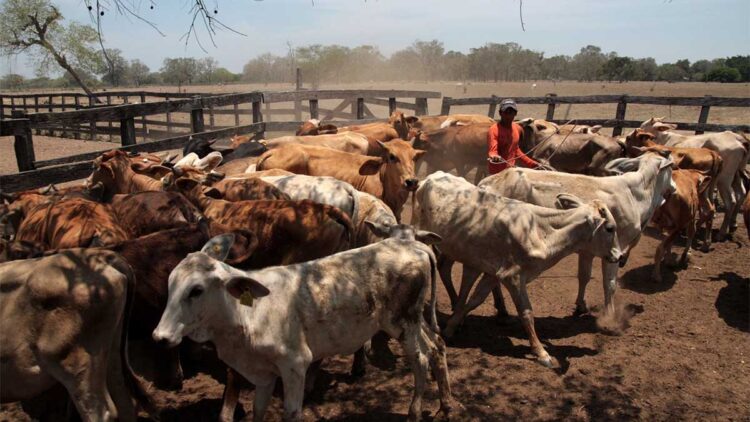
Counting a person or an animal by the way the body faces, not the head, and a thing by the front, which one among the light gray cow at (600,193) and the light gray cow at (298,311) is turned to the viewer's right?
the light gray cow at (600,193)

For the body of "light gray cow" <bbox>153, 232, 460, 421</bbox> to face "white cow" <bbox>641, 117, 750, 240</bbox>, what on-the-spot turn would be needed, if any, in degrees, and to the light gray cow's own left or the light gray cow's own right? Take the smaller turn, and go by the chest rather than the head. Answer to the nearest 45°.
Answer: approximately 135° to the light gray cow's own right

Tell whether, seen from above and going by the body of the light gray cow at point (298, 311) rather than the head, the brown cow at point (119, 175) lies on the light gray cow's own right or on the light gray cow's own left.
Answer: on the light gray cow's own right

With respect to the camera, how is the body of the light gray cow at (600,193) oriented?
to the viewer's right

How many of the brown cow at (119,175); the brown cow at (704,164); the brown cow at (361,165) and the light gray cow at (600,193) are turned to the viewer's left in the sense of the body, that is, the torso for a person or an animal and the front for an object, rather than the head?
2

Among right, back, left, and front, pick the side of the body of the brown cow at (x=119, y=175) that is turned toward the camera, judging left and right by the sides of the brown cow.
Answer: left

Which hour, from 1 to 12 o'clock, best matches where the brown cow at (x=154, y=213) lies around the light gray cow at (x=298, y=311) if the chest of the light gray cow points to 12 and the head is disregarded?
The brown cow is roughly at 2 o'clock from the light gray cow.

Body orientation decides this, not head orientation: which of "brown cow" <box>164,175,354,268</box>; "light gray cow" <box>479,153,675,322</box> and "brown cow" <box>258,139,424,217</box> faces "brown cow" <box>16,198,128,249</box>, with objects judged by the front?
"brown cow" <box>164,175,354,268</box>

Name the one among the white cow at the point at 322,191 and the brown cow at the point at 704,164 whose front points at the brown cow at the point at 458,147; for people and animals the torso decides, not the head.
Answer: the brown cow at the point at 704,164

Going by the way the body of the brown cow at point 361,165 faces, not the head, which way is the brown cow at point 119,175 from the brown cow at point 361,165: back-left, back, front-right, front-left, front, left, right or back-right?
back-right

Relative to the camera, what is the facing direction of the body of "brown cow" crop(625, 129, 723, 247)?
to the viewer's left

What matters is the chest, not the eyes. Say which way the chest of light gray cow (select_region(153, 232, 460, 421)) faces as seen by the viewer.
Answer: to the viewer's left
